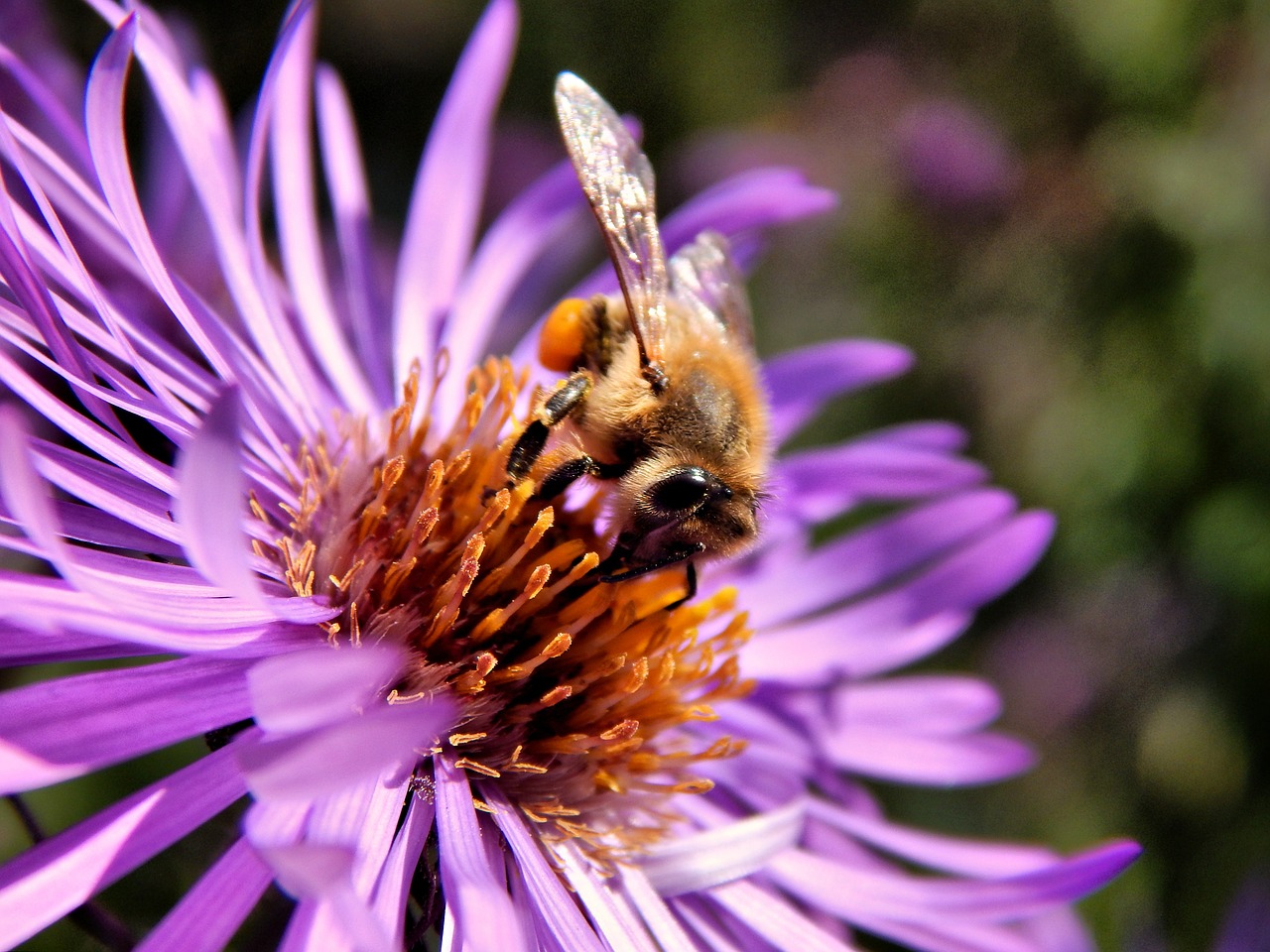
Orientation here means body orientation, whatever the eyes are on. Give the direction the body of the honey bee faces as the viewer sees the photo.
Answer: toward the camera
